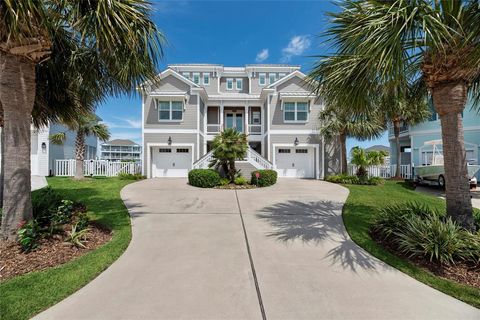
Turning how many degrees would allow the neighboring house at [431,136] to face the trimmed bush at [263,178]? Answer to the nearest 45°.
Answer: approximately 45° to its right

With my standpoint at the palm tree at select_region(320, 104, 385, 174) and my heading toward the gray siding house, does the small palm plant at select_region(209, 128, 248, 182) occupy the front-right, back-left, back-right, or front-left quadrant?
front-left

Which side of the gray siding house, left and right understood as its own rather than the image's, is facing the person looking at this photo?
front

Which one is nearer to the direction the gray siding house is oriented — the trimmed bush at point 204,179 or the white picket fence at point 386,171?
the trimmed bush

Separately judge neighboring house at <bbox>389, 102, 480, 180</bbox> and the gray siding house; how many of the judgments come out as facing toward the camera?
2

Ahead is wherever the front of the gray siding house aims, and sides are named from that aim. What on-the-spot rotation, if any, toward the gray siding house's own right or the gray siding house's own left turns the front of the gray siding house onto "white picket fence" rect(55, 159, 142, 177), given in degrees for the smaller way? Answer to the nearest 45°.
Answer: approximately 90° to the gray siding house's own right

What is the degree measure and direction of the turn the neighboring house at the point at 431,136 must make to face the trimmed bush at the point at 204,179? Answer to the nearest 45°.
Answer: approximately 45° to its right

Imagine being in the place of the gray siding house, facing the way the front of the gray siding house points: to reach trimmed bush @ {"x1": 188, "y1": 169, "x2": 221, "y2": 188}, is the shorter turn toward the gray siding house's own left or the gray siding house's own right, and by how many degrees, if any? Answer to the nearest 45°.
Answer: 0° — it already faces it

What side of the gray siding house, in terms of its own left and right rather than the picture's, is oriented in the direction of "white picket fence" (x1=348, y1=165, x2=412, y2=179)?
left

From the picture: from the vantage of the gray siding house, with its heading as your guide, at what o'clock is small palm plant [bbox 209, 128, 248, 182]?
The small palm plant is roughly at 11 o'clock from the gray siding house.

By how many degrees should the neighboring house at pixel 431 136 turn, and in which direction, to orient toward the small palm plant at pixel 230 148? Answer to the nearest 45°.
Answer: approximately 45° to its right

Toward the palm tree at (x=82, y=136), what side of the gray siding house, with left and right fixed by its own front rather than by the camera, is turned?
right

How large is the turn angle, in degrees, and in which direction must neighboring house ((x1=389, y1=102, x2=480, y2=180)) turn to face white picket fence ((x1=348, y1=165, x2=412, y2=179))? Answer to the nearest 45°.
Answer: approximately 45° to its right

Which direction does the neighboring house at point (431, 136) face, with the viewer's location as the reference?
facing the viewer

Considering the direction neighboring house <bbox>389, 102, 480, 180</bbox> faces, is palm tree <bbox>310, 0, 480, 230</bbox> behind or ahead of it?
ahead

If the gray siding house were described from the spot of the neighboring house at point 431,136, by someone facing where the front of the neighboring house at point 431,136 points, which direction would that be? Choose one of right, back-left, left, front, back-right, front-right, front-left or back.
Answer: front-right
